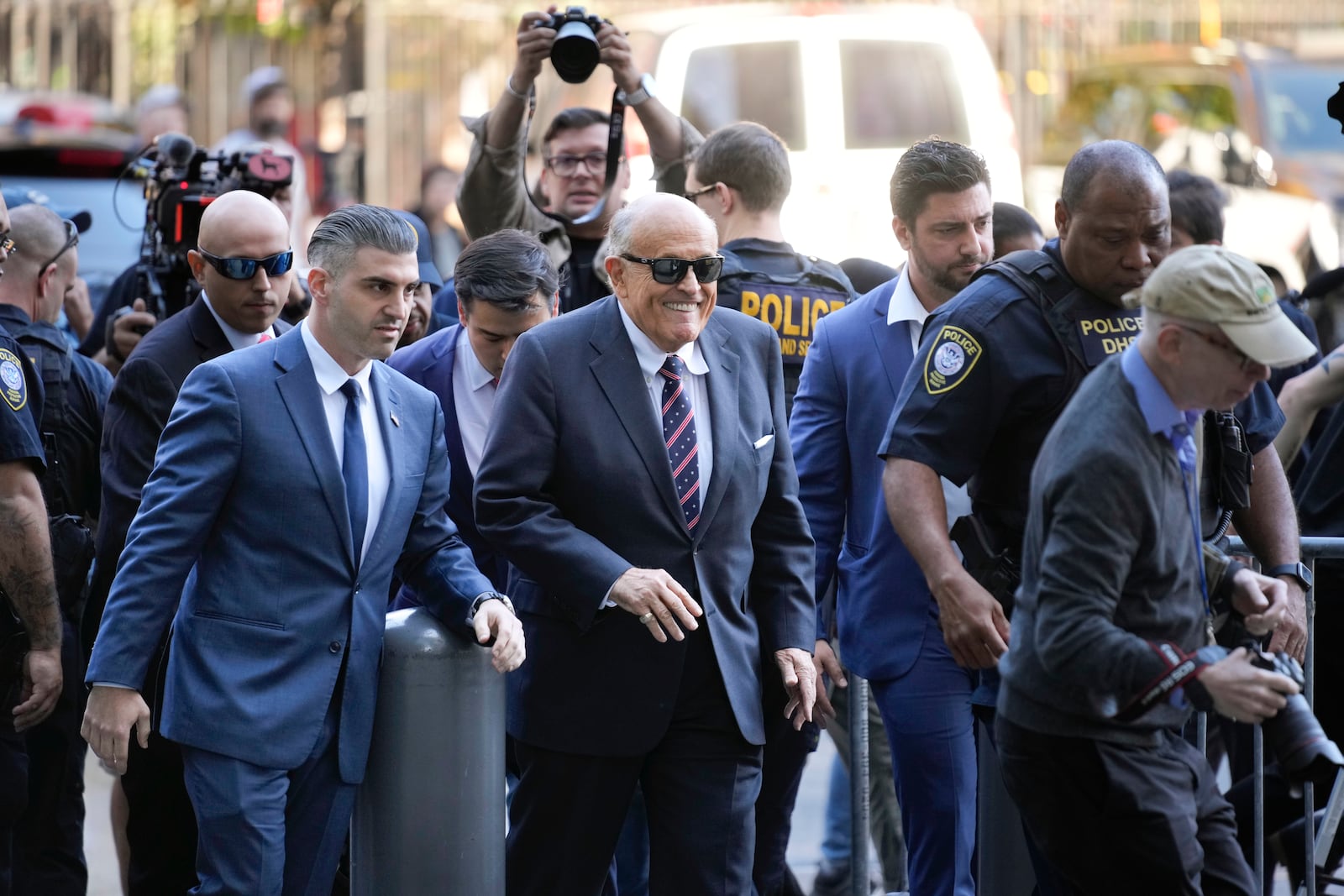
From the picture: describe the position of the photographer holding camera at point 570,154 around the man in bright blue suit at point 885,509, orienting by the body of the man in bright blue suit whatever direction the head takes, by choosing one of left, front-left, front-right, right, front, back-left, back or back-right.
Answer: back

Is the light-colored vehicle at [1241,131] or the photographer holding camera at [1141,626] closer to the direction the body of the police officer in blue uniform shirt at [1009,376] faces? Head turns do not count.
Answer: the photographer holding camera

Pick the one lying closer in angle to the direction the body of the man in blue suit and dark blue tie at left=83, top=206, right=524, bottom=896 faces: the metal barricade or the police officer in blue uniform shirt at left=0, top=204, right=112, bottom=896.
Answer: the metal barricade

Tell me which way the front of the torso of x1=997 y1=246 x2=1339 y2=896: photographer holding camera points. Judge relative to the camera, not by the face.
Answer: to the viewer's right

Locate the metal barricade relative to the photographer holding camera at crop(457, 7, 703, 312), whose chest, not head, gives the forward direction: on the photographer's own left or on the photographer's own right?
on the photographer's own left
